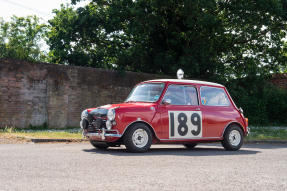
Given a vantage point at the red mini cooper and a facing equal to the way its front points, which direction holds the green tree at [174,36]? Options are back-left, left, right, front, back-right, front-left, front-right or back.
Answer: back-right

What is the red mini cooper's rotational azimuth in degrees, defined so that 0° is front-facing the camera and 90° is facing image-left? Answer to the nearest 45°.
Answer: approximately 45°
